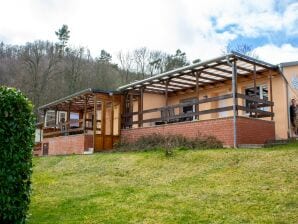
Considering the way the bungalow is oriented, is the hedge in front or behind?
in front

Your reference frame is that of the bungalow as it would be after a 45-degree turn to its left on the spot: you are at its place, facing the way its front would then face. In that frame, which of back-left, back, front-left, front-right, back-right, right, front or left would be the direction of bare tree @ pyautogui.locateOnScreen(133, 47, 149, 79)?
back

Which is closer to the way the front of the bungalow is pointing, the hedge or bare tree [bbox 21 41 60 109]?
the hedge

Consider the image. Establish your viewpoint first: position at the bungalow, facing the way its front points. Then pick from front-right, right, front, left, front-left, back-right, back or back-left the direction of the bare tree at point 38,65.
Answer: right

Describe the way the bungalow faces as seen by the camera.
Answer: facing the viewer and to the left of the viewer

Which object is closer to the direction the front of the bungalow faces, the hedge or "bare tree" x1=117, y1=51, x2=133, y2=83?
the hedge

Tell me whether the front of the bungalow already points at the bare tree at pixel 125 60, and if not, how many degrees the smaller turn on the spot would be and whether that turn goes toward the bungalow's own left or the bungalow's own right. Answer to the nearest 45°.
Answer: approximately 135° to the bungalow's own right
